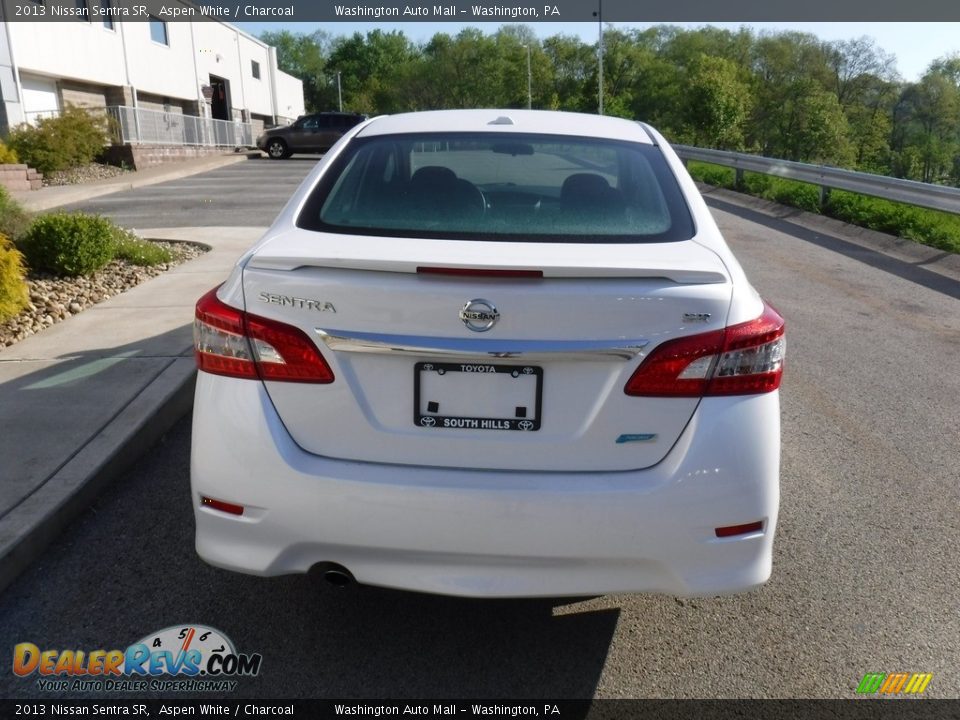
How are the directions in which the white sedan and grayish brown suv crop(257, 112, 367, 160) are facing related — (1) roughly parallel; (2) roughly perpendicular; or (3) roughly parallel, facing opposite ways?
roughly perpendicular

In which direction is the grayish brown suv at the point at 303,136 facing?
to the viewer's left

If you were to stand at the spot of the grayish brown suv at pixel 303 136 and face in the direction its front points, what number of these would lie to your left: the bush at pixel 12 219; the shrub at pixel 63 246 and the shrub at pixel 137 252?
3

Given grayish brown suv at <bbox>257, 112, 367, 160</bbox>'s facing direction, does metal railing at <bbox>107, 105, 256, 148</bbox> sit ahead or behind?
ahead

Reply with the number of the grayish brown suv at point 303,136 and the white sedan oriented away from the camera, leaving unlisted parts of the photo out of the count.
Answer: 1

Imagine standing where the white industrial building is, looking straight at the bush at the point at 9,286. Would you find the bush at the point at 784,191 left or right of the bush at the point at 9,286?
left

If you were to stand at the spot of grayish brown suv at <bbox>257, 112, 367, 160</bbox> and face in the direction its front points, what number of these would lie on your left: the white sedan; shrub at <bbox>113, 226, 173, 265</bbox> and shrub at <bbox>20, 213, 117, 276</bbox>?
3

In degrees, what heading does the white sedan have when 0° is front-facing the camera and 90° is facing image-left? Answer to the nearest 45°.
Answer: approximately 180°

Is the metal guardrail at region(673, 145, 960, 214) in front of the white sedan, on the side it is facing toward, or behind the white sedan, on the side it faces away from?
in front

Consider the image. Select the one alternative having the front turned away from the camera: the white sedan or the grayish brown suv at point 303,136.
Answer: the white sedan

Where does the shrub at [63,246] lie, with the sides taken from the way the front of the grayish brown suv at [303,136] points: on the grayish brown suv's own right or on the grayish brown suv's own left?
on the grayish brown suv's own left
